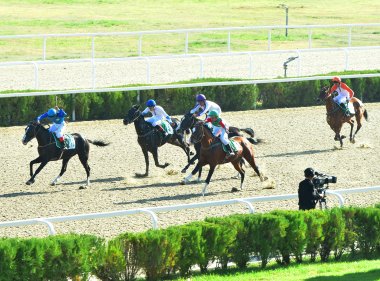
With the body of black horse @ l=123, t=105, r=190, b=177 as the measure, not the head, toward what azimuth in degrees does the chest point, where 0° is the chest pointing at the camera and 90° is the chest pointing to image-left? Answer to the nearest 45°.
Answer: approximately 45°

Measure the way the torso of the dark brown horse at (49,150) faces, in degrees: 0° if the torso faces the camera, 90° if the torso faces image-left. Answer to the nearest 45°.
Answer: approximately 90°

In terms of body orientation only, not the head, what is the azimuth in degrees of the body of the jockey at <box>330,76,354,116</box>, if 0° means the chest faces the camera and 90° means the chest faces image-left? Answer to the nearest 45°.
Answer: approximately 45°

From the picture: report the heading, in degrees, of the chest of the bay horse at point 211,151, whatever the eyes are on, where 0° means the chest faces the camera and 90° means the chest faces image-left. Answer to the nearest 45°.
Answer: approximately 45°

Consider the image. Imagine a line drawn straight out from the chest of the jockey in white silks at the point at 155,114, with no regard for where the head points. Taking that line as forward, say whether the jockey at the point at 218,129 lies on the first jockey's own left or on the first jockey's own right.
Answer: on the first jockey's own left

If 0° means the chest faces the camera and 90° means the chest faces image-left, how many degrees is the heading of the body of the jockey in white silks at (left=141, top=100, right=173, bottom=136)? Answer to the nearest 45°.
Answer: approximately 45°

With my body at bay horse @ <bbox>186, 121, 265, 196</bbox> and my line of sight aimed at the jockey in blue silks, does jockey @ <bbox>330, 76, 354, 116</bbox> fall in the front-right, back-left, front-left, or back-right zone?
back-right

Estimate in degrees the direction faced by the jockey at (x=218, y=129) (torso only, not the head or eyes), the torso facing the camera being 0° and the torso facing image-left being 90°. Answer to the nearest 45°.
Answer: approximately 45°
